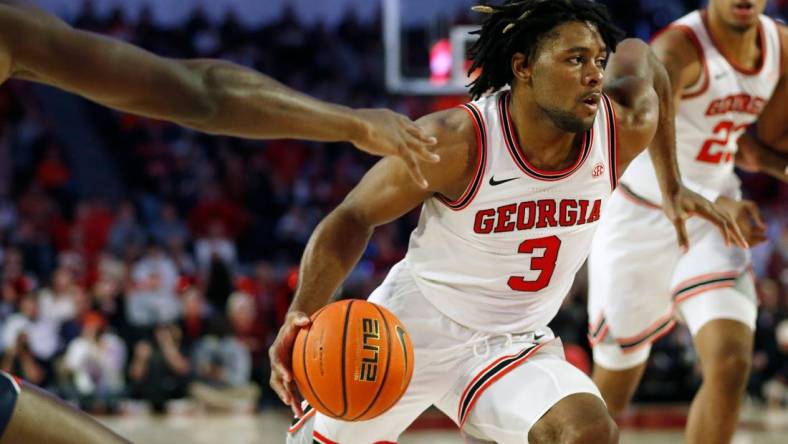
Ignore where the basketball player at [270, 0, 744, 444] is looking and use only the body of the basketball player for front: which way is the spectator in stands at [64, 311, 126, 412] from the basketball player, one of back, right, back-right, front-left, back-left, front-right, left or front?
back

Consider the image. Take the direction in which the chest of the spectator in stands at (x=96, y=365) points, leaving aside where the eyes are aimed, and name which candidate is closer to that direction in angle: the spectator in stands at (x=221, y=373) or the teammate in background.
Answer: the teammate in background

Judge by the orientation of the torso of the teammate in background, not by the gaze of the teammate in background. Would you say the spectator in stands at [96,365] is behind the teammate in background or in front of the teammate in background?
behind

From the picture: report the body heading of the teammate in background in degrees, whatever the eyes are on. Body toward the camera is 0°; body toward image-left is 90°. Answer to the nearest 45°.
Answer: approximately 315°

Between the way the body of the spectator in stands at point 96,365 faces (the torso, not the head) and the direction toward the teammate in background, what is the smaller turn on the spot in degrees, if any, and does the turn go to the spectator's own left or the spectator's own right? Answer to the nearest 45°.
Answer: approximately 45° to the spectator's own left

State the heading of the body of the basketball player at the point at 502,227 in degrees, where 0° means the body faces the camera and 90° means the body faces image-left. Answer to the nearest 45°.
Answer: approximately 315°

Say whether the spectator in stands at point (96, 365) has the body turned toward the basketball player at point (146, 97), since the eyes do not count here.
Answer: yes

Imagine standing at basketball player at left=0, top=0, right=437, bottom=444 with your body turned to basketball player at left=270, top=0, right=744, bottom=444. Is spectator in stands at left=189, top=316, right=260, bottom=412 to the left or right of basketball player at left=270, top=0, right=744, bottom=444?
left

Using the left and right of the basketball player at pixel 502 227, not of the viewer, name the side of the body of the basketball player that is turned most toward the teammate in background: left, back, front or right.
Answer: left

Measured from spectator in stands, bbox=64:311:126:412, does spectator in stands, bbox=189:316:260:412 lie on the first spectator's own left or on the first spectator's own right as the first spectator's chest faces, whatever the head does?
on the first spectator's own left
